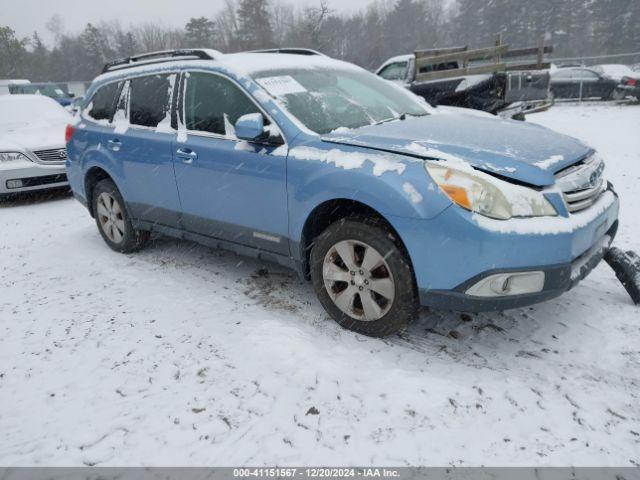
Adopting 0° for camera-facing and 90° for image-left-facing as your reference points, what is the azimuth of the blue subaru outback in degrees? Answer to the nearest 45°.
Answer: approximately 315°

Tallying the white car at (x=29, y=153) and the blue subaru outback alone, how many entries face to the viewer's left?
0

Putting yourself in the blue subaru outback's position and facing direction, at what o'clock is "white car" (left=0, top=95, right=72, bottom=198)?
The white car is roughly at 6 o'clock from the blue subaru outback.

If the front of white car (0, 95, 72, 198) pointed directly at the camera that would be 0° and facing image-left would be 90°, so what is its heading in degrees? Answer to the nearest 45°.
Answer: approximately 315°

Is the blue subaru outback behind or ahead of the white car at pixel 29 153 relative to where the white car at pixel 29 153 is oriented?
ahead
